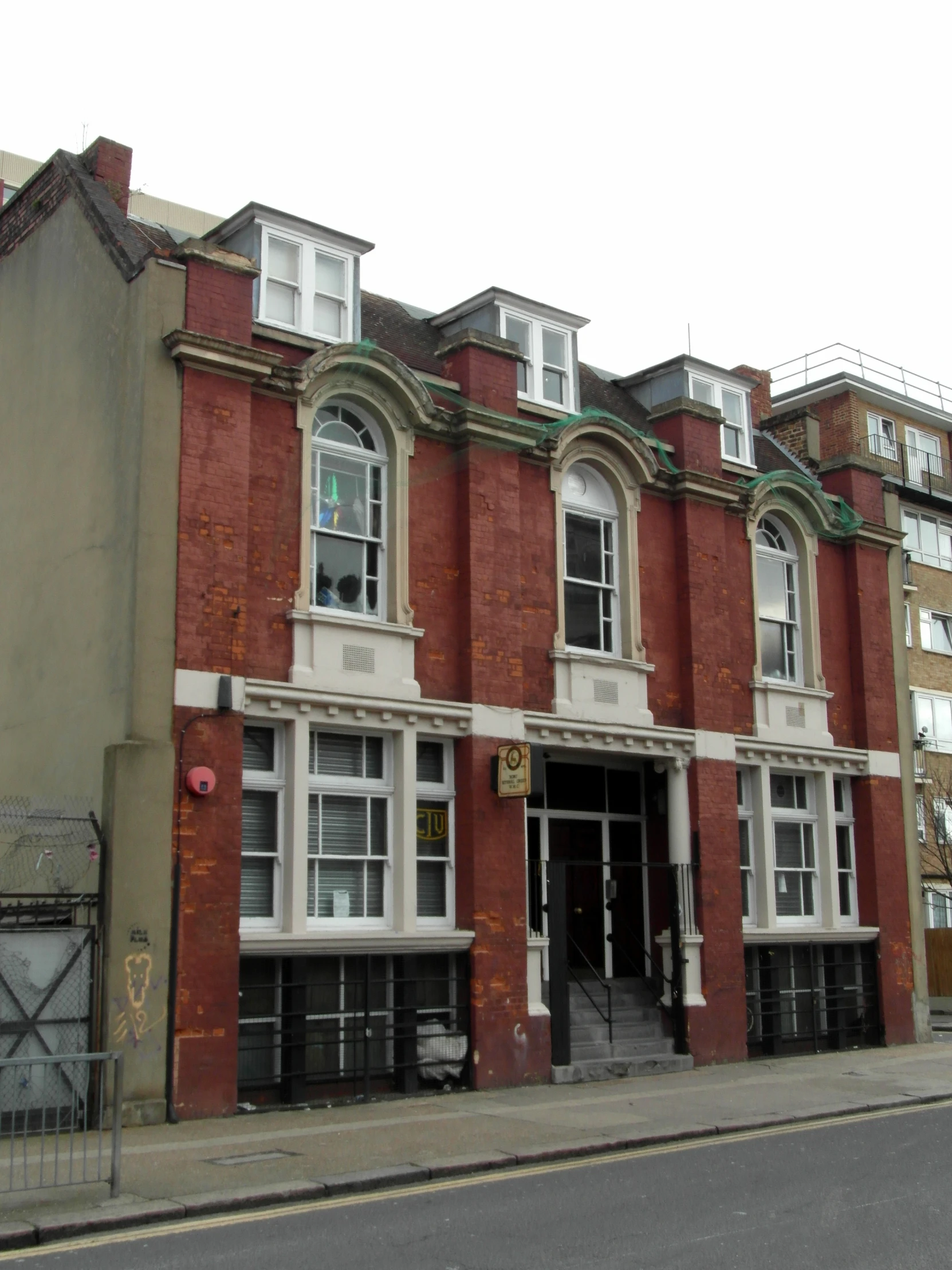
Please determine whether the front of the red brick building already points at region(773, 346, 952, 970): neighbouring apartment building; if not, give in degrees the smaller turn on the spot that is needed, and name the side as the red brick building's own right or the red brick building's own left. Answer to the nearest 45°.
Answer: approximately 90° to the red brick building's own left

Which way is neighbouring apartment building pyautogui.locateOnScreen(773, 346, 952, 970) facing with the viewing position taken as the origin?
facing the viewer and to the right of the viewer

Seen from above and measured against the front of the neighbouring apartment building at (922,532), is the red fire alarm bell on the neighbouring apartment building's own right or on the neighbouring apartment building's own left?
on the neighbouring apartment building's own right

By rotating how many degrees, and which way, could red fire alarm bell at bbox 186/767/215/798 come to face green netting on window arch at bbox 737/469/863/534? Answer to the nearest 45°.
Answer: approximately 90° to its left

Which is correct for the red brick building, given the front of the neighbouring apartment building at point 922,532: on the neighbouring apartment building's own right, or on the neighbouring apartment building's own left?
on the neighbouring apartment building's own right

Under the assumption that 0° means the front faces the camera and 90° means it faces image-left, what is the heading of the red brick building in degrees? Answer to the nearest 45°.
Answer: approximately 315°

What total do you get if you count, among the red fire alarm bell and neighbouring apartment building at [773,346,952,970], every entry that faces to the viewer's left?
0

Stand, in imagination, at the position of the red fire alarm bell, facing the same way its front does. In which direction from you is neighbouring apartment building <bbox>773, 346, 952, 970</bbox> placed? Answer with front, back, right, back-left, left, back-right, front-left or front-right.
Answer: left
